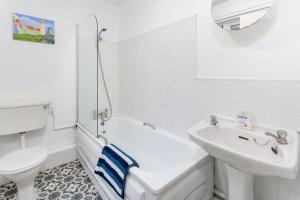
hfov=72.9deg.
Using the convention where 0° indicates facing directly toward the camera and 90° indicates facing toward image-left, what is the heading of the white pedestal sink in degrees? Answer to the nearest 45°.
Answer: approximately 45°

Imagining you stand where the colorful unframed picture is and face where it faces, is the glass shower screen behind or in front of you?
in front

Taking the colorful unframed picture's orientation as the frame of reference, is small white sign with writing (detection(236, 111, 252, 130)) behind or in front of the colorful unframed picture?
in front

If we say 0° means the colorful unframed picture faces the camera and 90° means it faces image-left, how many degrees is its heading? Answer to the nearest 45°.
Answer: approximately 315°

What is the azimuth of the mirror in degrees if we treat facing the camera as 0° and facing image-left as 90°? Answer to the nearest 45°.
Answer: approximately 45°
